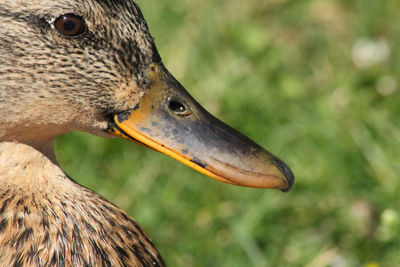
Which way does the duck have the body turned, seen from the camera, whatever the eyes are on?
to the viewer's right
